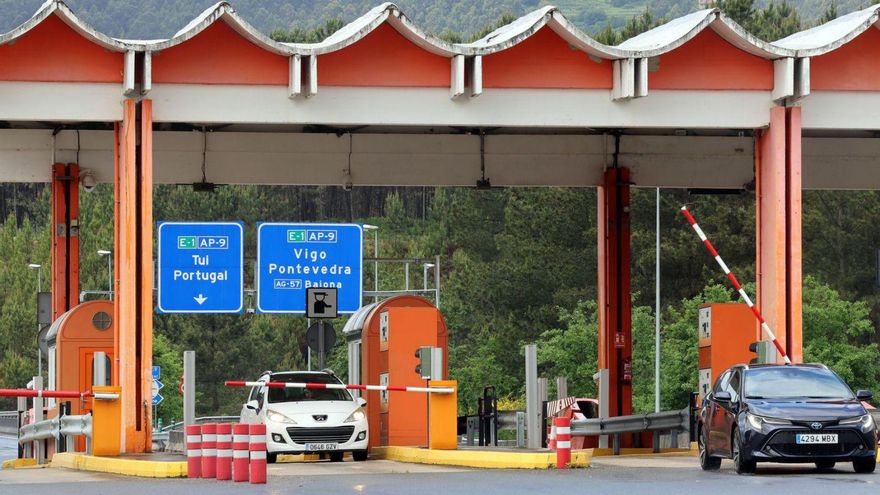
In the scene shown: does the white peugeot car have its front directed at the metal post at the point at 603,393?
no

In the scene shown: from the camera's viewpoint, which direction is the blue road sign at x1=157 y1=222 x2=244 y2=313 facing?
toward the camera

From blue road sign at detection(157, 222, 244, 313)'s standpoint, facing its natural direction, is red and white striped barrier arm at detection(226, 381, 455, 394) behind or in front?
in front

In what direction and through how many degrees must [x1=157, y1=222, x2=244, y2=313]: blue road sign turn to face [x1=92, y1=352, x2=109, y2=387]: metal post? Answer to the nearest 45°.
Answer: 0° — it already faces it

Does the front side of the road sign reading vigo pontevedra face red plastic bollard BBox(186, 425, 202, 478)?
yes

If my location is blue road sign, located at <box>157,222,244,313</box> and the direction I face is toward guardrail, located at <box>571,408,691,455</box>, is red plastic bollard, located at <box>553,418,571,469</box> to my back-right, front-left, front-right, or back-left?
front-right

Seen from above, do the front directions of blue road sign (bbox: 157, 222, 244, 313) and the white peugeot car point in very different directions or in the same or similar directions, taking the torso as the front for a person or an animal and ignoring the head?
same or similar directions

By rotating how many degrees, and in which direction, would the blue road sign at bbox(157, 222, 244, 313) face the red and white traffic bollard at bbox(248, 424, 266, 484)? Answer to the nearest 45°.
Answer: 0° — it already faces it

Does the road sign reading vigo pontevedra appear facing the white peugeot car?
yes

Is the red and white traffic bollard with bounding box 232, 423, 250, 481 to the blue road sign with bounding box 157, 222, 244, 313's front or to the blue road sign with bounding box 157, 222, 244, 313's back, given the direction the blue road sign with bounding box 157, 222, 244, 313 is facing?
to the front

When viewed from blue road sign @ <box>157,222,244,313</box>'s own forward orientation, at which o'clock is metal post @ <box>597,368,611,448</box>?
The metal post is roughly at 10 o'clock from the blue road sign.

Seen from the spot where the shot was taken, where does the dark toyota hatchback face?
facing the viewer and to the right of the viewer

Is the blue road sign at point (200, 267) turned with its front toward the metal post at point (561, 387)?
no

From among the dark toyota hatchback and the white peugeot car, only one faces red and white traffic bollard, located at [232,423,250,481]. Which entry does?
the white peugeot car

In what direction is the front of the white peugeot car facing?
toward the camera

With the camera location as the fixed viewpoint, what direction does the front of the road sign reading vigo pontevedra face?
facing the viewer
